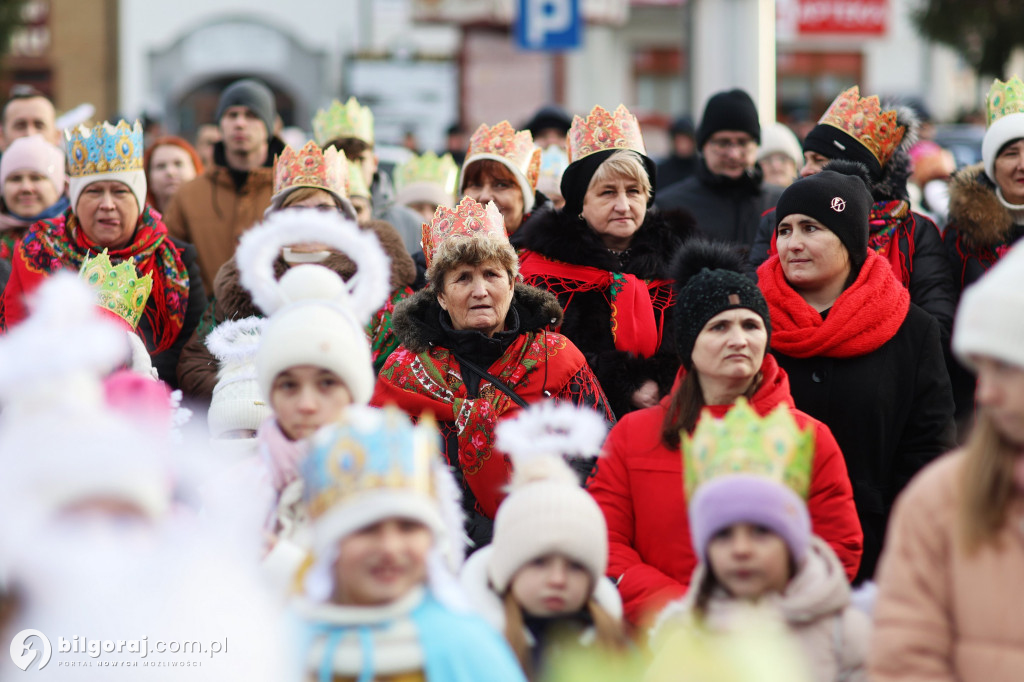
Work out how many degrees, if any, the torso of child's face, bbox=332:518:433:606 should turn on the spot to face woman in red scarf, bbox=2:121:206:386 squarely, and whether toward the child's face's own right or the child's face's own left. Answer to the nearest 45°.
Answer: approximately 180°

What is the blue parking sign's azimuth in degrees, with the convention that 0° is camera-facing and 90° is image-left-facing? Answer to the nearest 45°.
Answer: approximately 0°

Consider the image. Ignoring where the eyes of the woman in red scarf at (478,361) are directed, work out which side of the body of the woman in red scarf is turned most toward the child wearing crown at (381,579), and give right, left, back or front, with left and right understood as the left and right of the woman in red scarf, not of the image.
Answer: front

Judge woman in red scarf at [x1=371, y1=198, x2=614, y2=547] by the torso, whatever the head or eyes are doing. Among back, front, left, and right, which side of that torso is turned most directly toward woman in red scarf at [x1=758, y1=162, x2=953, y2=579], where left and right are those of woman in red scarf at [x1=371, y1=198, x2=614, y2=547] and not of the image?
left

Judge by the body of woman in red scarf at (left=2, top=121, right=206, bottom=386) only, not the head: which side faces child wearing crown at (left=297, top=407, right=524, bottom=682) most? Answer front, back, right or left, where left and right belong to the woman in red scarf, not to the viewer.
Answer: front
